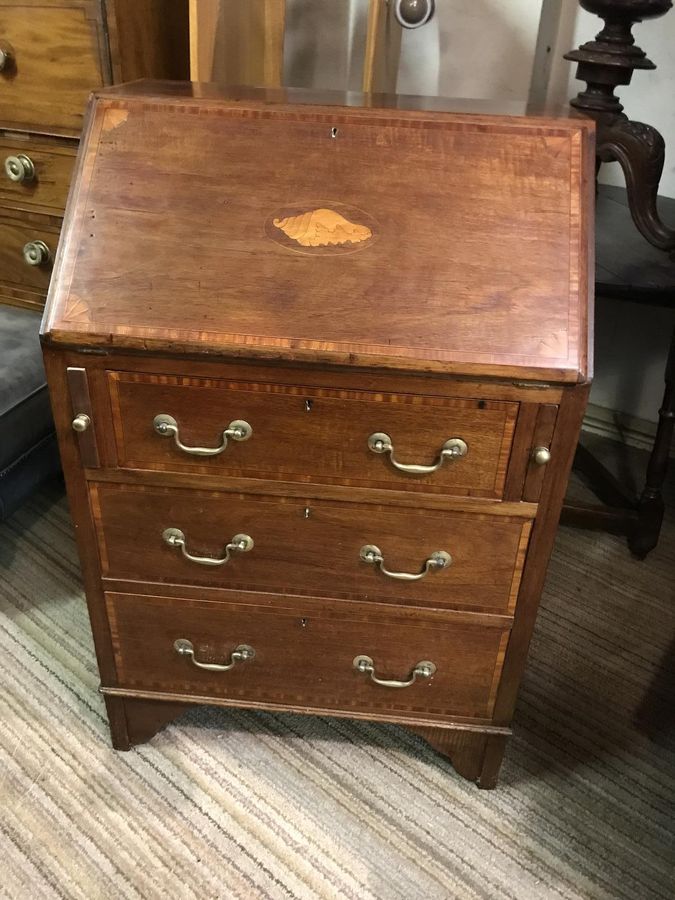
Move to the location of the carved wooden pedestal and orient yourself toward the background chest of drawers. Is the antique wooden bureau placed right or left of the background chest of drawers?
left

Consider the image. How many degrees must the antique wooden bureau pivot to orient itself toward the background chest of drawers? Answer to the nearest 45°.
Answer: approximately 135° to its right

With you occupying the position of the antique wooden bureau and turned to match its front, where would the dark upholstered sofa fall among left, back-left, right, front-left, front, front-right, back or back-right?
back-right

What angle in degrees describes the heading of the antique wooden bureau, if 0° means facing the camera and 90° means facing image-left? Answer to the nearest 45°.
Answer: approximately 0°

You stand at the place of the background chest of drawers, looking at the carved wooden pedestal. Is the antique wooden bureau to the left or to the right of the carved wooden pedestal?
right

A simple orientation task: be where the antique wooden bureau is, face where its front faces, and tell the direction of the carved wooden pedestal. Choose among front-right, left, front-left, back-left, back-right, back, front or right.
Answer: back-left
